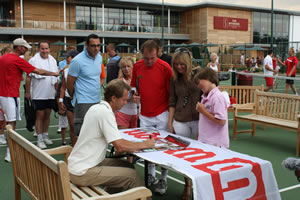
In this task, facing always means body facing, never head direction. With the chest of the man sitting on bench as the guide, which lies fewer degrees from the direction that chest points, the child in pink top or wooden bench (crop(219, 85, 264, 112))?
the child in pink top

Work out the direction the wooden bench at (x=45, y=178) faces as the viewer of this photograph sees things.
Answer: facing away from the viewer and to the right of the viewer

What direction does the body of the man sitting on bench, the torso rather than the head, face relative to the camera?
to the viewer's right

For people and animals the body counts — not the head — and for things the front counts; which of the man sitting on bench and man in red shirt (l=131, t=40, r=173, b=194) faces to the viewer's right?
the man sitting on bench

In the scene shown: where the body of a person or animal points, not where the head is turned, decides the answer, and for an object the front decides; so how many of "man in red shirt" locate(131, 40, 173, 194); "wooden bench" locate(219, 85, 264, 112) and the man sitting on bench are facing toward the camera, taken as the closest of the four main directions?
2

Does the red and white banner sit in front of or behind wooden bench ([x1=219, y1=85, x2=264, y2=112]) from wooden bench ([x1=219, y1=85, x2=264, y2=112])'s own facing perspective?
in front

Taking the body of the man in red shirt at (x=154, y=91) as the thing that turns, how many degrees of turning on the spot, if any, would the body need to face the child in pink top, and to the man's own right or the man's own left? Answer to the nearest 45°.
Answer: approximately 45° to the man's own left

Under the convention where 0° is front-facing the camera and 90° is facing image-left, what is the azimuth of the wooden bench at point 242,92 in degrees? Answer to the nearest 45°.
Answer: approximately 0°

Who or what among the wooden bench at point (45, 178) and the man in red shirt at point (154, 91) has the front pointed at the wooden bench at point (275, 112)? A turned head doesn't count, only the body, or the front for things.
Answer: the wooden bench at point (45, 178)

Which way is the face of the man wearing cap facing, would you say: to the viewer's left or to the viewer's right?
to the viewer's right
